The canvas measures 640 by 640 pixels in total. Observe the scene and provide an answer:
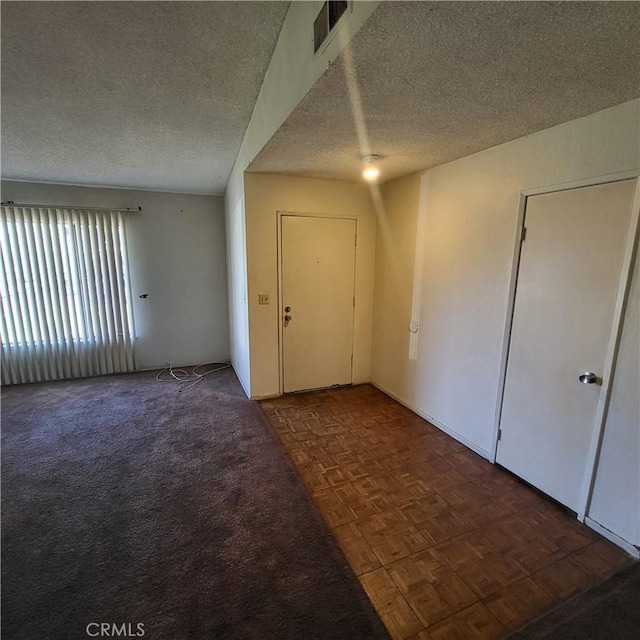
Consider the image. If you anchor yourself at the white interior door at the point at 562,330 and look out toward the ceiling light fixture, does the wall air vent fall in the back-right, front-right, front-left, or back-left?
front-left

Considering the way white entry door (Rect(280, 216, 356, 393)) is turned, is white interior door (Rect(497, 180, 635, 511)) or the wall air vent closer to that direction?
the wall air vent

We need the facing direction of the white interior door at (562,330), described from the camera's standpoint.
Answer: facing the viewer and to the left of the viewer

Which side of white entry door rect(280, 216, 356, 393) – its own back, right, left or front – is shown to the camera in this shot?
front

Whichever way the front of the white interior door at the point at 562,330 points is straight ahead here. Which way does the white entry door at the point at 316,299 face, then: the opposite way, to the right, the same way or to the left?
to the left

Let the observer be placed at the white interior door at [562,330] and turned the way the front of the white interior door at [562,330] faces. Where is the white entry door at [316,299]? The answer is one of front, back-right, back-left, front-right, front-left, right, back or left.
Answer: front-right

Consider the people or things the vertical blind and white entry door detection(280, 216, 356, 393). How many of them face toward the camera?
2

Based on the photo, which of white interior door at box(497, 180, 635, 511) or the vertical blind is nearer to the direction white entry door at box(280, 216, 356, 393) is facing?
the white interior door

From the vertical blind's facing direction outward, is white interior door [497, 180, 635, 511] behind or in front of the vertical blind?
in front

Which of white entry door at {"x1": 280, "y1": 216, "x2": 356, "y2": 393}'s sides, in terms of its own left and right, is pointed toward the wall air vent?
front

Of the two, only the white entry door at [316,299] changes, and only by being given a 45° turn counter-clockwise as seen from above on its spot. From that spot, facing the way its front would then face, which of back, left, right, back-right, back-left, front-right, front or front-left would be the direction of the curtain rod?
back-right
